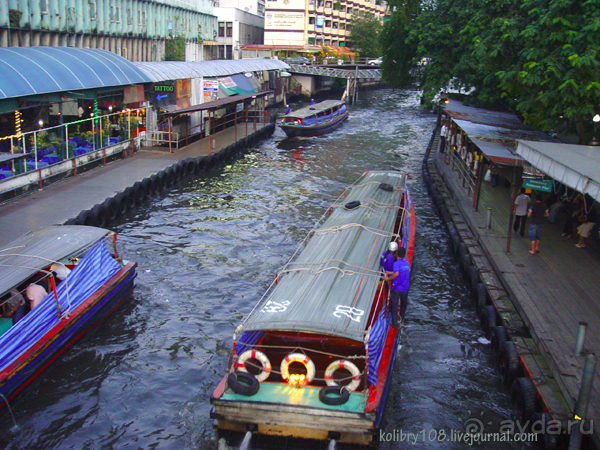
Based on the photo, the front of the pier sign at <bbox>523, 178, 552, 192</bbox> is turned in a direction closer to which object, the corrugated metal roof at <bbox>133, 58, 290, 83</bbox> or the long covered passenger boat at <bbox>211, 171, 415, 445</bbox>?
the long covered passenger boat

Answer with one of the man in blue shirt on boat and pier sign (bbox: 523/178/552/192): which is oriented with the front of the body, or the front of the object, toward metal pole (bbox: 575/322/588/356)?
the pier sign

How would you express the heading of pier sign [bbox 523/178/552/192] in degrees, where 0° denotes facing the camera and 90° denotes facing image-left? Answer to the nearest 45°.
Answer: approximately 0°

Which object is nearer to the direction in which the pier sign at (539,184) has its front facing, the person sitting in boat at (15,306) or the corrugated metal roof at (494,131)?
the person sitting in boat

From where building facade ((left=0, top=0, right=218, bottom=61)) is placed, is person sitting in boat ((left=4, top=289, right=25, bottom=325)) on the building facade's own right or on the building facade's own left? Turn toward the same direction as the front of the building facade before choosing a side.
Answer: on the building facade's own right
